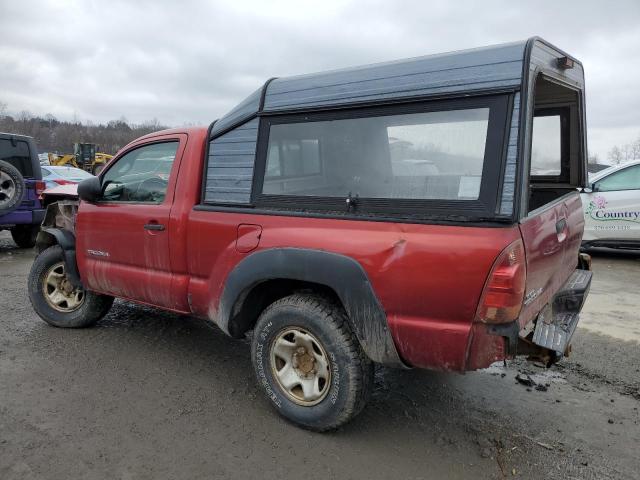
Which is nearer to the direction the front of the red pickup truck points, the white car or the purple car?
the purple car

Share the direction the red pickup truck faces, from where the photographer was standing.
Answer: facing away from the viewer and to the left of the viewer

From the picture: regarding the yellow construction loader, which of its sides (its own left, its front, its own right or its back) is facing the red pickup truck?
left

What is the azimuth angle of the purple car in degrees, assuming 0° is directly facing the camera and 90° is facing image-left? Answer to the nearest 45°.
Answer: approximately 180°

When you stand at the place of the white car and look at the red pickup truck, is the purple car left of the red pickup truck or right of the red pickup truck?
right

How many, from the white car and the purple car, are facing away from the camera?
1

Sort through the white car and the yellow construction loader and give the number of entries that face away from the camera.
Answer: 0

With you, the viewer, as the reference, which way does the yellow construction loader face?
facing to the left of the viewer

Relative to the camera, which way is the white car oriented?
to the viewer's left

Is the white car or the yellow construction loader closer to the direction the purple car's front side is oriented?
the yellow construction loader

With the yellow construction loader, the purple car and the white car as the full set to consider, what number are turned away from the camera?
1

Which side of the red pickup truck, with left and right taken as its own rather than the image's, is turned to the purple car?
front
